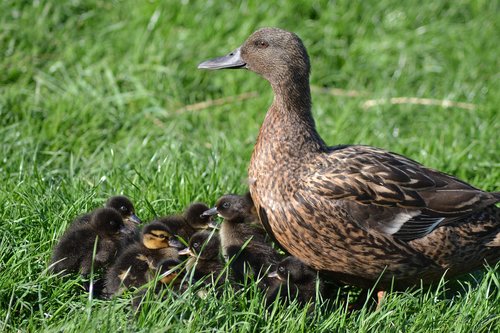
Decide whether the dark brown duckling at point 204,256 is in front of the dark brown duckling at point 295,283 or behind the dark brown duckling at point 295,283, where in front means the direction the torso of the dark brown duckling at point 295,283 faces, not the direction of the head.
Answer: in front

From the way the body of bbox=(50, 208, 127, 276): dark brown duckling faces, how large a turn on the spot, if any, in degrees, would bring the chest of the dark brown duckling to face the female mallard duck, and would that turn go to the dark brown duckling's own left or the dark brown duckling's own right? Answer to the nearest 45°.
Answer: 0° — it already faces it

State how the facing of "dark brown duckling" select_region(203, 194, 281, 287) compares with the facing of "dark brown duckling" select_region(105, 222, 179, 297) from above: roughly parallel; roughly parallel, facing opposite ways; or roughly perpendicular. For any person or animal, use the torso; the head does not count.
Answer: roughly parallel, facing opposite ways

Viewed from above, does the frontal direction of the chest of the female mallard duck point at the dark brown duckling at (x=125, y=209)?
yes

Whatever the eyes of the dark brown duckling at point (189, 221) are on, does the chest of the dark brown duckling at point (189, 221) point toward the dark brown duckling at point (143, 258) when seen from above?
no

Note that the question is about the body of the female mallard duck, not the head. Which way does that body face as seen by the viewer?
to the viewer's left

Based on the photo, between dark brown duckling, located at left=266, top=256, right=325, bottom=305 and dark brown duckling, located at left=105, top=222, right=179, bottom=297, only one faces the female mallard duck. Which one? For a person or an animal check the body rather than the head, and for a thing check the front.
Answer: dark brown duckling, located at left=105, top=222, right=179, bottom=297

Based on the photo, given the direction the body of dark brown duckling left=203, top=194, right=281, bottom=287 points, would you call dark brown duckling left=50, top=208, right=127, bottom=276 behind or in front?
in front

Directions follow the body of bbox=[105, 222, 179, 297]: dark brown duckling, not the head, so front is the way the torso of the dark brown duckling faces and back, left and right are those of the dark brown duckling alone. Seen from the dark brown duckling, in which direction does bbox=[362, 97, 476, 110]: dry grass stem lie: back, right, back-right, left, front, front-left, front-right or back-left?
front-left

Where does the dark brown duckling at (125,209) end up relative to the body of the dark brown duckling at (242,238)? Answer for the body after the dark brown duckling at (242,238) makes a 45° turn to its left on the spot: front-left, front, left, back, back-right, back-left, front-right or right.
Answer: front-right

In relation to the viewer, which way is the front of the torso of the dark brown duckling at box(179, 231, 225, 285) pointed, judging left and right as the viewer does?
facing to the left of the viewer

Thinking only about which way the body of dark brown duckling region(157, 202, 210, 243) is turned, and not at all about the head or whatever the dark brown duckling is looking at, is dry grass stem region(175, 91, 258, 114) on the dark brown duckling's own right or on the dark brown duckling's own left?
on the dark brown duckling's own left

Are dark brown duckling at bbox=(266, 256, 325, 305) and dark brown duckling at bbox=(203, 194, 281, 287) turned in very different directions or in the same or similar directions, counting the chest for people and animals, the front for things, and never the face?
same or similar directions

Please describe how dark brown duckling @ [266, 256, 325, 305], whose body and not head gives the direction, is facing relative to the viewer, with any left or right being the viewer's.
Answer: facing to the left of the viewer

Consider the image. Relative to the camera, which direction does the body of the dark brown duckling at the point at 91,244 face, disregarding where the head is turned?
to the viewer's right

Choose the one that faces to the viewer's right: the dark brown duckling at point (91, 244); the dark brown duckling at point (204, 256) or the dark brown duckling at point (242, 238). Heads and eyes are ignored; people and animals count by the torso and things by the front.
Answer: the dark brown duckling at point (91, 244)

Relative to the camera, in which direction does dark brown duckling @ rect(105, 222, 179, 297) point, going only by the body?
to the viewer's right
